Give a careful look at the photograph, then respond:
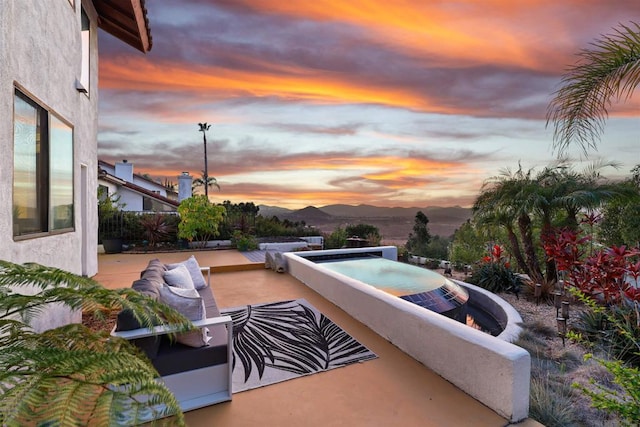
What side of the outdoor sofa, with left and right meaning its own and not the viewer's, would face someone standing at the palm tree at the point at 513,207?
front

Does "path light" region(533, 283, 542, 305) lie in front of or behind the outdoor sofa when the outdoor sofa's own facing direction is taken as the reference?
in front

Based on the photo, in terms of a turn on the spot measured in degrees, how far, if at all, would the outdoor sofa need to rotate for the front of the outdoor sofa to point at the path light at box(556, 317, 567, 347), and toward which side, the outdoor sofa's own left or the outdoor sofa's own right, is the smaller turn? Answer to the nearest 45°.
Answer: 0° — it already faces it

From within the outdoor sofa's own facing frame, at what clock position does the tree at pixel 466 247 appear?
The tree is roughly at 11 o'clock from the outdoor sofa.

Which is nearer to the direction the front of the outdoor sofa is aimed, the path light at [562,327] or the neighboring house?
the path light

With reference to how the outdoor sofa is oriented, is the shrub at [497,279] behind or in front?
in front

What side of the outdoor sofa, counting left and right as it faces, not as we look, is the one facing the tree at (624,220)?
front

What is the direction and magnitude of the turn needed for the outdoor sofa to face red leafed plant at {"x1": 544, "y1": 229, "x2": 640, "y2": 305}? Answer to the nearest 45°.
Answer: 0° — it already faces it

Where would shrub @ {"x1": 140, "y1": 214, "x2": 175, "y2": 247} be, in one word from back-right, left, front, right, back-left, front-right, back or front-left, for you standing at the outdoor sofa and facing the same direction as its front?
left

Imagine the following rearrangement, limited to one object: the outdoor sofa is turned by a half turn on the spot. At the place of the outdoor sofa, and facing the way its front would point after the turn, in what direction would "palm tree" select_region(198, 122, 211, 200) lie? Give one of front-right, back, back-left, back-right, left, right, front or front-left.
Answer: right

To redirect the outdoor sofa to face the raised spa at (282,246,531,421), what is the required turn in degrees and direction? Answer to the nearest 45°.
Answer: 0° — it already faces it

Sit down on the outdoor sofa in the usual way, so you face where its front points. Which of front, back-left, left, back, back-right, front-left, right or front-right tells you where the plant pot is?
left

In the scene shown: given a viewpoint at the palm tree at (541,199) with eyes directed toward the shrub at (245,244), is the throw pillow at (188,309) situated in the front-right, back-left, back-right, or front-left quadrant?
front-left

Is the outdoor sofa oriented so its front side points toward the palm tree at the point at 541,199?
yes

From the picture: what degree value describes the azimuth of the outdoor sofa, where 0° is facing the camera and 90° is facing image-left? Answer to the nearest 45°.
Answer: approximately 270°

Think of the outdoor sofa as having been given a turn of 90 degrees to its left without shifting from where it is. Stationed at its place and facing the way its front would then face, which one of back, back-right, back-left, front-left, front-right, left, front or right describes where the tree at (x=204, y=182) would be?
front

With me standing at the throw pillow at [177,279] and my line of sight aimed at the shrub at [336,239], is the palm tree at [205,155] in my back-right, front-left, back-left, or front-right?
front-left
